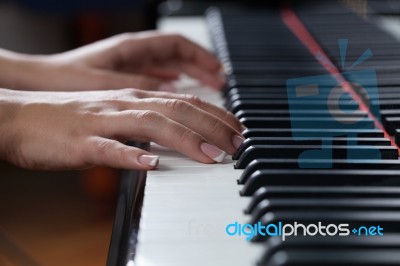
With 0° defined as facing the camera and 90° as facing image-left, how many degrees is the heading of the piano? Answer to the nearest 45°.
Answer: approximately 90°
